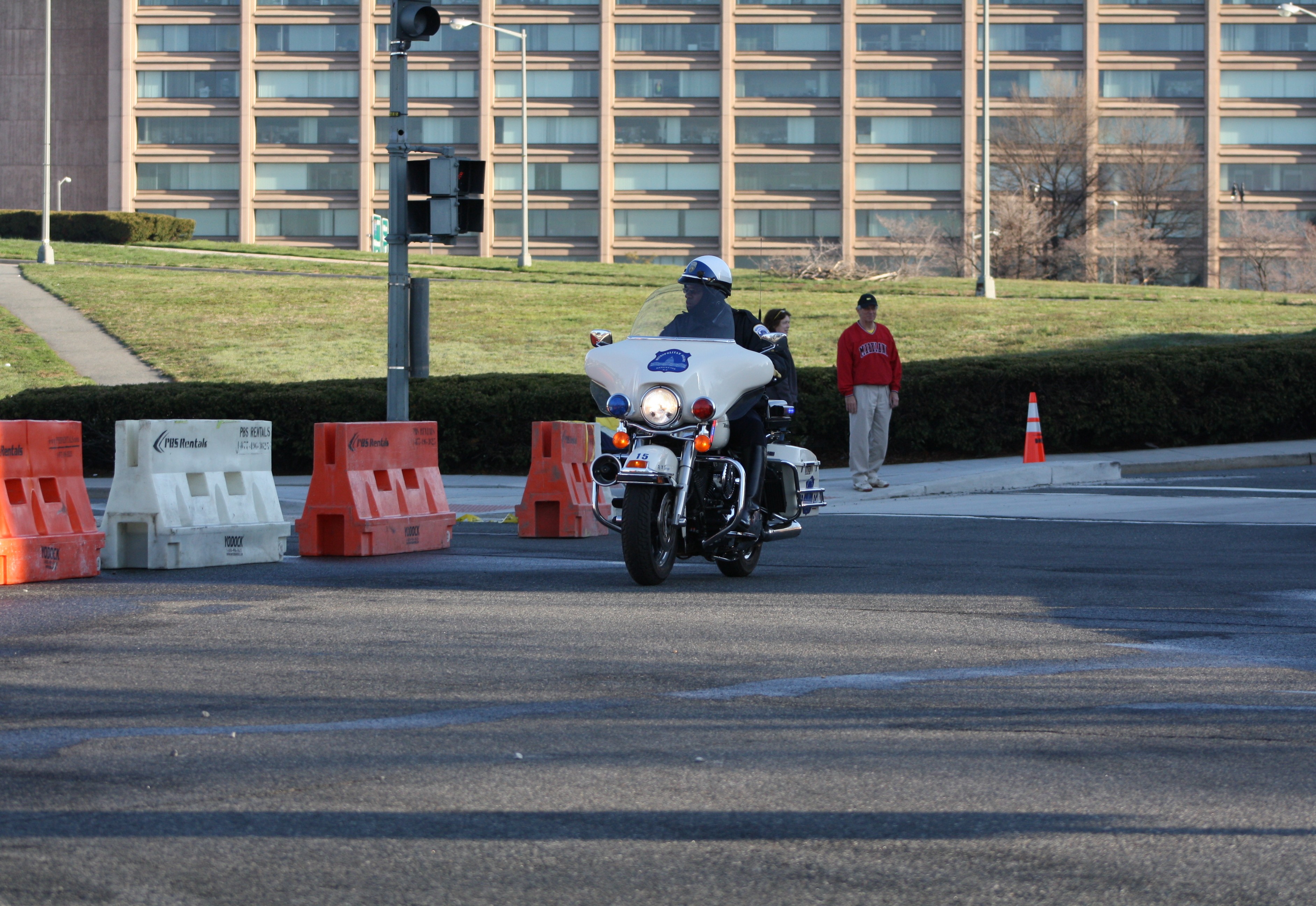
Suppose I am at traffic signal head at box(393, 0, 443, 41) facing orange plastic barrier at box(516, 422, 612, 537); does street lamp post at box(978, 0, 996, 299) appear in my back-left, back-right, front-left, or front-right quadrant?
back-left

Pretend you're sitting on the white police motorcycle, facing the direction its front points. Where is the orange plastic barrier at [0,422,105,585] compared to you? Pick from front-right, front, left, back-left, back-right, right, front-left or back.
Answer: front-right

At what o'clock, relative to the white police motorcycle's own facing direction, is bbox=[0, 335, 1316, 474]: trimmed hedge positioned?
The trimmed hedge is roughly at 5 o'clock from the white police motorcycle.

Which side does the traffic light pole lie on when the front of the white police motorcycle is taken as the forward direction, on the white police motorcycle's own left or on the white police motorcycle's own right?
on the white police motorcycle's own right

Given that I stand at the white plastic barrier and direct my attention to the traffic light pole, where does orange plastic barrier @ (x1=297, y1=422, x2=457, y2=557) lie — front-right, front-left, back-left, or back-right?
front-right

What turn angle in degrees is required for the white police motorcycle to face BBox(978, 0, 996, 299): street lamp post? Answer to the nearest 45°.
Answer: approximately 135° to its right

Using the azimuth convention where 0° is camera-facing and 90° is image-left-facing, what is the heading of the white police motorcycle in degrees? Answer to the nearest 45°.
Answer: approximately 45°

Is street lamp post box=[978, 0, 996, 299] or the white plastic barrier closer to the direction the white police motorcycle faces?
the white plastic barrier

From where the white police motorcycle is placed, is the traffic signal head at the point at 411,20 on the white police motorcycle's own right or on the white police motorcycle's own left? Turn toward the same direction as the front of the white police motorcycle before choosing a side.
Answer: on the white police motorcycle's own right

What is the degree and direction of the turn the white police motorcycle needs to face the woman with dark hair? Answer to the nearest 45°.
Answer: approximately 135° to its right

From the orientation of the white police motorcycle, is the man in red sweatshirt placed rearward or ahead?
rearward

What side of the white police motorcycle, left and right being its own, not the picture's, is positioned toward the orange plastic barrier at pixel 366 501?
right

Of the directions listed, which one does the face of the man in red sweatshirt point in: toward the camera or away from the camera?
toward the camera
